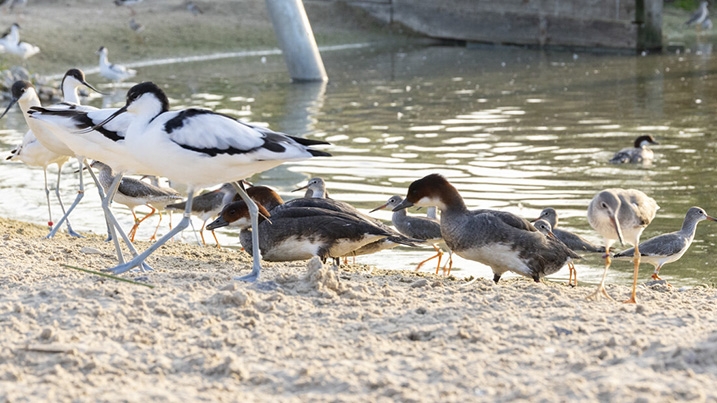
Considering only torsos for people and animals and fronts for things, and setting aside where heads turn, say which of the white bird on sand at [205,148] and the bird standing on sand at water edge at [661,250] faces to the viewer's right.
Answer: the bird standing on sand at water edge

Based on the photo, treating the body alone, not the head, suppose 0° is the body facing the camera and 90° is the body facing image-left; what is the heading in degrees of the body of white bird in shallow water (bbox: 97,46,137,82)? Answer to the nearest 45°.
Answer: approximately 90°

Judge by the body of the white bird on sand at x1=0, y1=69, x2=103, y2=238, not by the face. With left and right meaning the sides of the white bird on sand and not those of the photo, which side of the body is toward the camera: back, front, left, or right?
left

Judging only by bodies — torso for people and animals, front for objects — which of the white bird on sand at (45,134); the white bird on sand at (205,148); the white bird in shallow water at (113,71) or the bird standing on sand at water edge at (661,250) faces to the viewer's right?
the bird standing on sand at water edge

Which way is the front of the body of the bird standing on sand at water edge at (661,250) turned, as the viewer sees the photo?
to the viewer's right

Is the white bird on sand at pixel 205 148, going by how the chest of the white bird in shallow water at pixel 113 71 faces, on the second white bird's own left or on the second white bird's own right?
on the second white bird's own left

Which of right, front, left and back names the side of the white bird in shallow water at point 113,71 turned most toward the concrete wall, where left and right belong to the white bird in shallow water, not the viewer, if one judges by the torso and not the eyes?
back

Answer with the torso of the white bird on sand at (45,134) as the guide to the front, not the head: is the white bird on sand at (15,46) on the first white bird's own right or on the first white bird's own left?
on the first white bird's own right

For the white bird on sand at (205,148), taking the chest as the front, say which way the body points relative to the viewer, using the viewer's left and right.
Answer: facing to the left of the viewer
